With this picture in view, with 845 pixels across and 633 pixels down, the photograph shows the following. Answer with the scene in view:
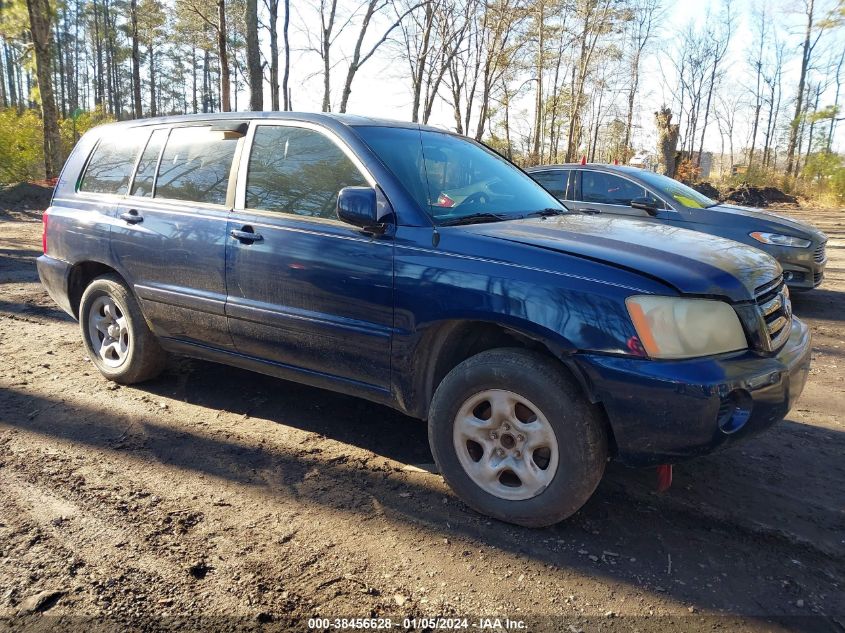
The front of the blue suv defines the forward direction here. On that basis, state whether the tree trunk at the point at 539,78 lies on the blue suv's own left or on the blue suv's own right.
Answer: on the blue suv's own left

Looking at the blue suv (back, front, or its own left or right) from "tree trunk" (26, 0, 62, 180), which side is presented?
back

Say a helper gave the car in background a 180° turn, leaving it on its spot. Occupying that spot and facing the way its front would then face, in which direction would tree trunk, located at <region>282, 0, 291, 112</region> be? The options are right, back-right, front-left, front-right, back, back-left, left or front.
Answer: front

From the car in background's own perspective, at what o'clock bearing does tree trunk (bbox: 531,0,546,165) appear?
The tree trunk is roughly at 7 o'clock from the car in background.

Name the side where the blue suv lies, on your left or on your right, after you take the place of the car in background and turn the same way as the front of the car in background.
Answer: on your right

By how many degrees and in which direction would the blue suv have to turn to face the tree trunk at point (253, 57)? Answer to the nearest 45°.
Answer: approximately 135° to its left

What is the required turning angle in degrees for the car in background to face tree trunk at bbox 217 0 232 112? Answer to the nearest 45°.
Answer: approximately 180°

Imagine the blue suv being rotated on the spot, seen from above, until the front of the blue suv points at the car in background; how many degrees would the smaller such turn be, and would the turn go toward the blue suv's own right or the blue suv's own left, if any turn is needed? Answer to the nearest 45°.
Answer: approximately 90° to the blue suv's own left

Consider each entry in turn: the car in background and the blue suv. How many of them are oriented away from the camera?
0

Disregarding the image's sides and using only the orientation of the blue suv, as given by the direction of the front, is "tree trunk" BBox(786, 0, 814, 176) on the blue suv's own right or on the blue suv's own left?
on the blue suv's own left

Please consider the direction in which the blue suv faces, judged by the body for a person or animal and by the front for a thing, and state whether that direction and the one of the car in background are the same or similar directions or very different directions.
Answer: same or similar directions

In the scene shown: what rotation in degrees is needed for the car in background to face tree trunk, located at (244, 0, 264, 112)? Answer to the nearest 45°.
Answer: approximately 180°

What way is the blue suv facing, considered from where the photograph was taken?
facing the viewer and to the right of the viewer
